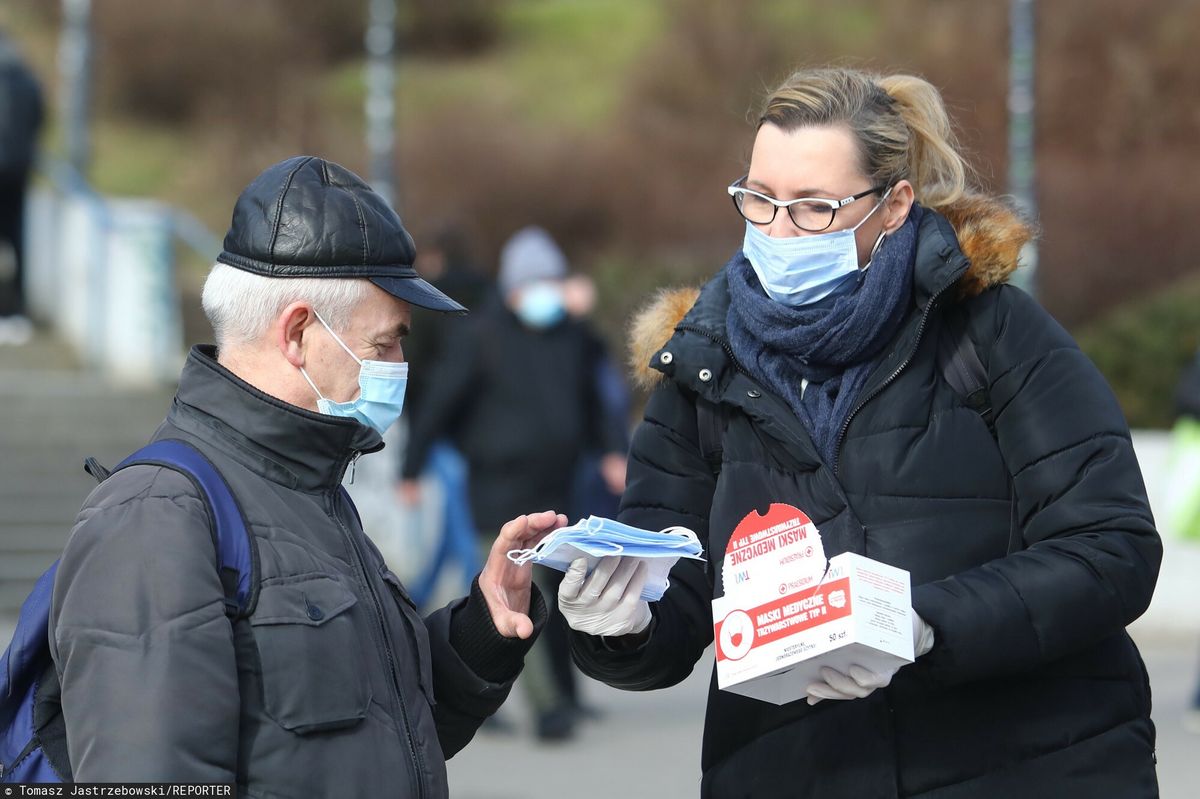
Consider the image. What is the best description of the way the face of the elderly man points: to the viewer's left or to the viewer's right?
to the viewer's right

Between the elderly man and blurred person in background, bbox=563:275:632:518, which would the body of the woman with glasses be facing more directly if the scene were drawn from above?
the elderly man

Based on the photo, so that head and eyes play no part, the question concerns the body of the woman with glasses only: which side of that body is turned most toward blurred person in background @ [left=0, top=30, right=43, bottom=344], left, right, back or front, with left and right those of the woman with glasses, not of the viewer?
right

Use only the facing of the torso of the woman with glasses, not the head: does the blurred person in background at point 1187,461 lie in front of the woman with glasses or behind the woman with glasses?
behind

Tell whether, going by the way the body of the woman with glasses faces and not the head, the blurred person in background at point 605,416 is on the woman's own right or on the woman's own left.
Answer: on the woman's own right

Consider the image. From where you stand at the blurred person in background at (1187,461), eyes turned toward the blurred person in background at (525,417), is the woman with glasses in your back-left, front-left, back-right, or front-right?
front-left

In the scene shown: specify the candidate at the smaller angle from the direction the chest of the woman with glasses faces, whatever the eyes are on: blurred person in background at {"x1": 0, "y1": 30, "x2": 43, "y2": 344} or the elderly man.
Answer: the elderly man

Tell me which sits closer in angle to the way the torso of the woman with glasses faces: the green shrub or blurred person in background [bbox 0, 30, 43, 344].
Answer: the blurred person in background

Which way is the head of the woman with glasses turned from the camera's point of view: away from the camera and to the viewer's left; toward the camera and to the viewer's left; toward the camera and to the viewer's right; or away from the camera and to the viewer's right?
toward the camera and to the viewer's left

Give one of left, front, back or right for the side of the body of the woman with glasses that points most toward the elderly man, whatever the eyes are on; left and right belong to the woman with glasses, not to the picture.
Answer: front

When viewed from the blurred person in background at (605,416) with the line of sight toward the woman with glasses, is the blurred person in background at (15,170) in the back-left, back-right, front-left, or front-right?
back-right
